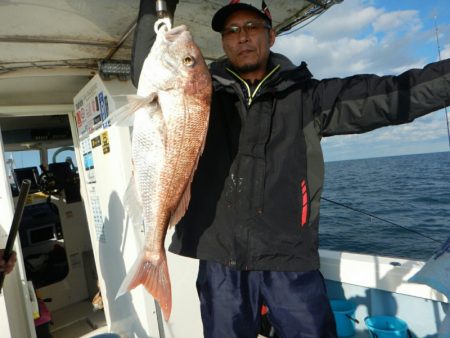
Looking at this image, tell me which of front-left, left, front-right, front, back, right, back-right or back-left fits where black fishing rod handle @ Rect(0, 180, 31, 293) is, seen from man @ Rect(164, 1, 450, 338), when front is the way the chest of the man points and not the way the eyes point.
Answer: right

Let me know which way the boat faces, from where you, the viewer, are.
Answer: facing away from the viewer and to the left of the viewer
